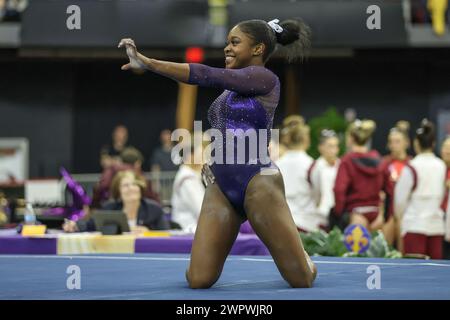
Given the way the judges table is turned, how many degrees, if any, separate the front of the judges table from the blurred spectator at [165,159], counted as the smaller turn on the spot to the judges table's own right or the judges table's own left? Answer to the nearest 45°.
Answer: approximately 180°

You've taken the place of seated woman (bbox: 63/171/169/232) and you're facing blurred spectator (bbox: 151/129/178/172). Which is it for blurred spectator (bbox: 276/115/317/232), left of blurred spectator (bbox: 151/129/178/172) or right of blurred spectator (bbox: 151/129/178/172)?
right

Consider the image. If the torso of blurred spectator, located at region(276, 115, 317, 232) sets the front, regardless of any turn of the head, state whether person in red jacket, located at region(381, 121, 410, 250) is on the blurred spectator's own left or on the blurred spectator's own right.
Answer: on the blurred spectator's own right

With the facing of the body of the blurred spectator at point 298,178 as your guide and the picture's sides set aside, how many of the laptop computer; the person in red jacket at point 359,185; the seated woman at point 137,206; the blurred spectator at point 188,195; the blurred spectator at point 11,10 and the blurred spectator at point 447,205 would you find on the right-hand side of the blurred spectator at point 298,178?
2

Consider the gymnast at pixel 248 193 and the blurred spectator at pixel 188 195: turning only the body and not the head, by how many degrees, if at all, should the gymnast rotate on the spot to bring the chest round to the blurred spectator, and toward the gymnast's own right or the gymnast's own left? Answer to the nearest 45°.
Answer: approximately 135° to the gymnast's own right

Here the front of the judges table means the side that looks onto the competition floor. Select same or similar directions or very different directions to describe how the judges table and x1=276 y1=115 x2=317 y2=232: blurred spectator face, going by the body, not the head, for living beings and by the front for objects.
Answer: very different directions

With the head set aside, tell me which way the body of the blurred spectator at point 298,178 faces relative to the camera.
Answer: away from the camera

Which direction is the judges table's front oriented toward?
toward the camera

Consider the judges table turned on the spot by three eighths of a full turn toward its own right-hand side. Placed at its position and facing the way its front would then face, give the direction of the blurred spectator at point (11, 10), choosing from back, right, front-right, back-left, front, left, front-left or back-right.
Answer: front-right

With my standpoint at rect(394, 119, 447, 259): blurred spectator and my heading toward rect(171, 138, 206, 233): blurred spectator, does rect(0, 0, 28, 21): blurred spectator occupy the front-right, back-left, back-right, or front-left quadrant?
front-right

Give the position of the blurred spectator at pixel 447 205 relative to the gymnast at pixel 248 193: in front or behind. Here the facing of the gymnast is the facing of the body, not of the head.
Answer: behind
